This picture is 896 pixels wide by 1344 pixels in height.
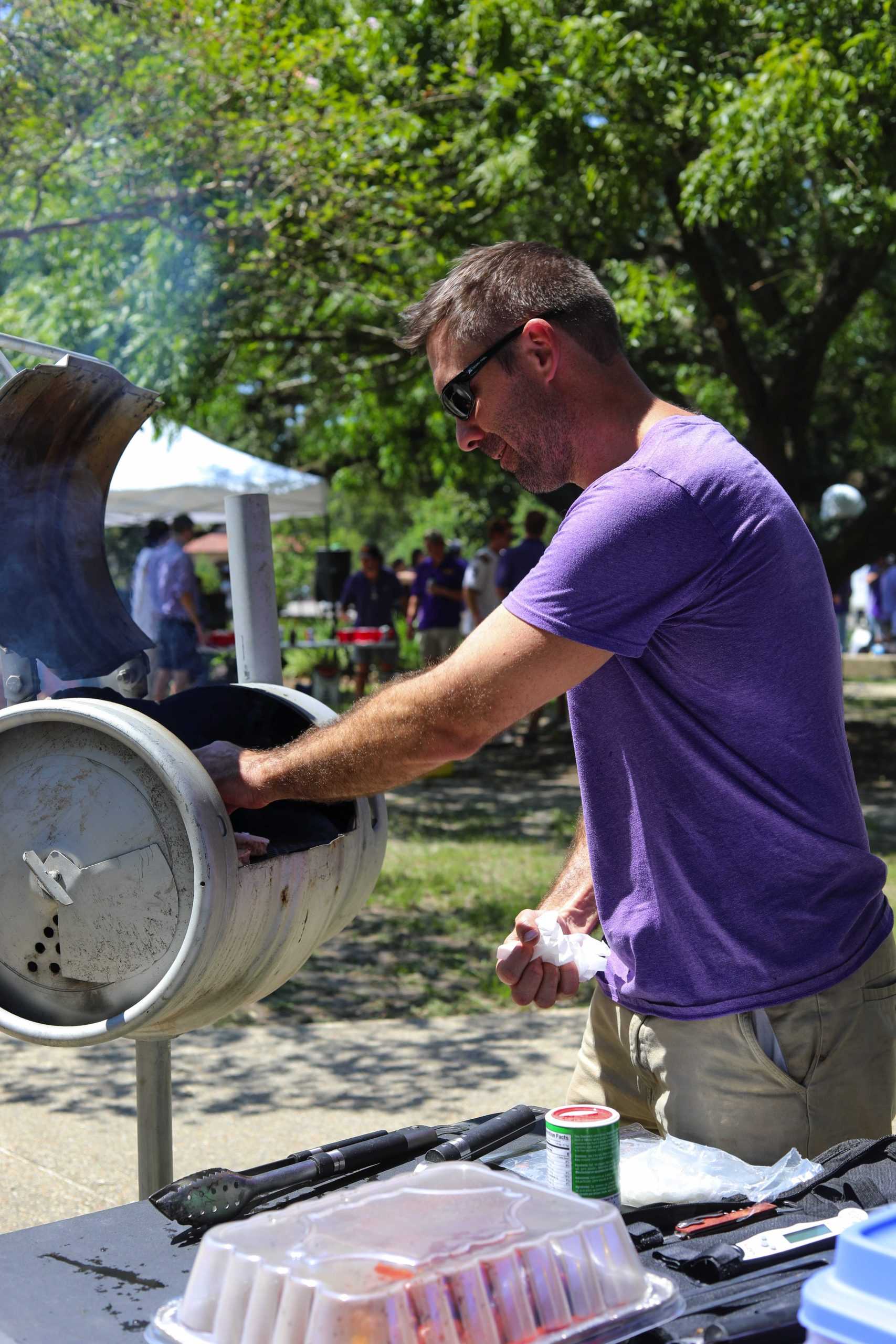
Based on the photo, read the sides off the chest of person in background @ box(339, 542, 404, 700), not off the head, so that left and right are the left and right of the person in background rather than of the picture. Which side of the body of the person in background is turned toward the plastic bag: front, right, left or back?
front

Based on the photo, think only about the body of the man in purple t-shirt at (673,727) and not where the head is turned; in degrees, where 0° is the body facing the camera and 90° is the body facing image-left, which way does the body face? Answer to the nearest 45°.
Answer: approximately 90°

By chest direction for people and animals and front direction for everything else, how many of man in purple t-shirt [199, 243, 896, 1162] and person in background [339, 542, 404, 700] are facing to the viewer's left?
1
